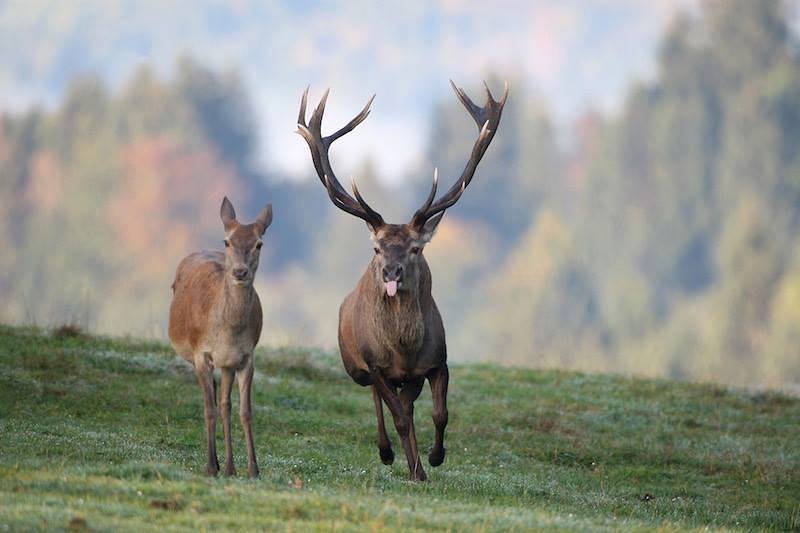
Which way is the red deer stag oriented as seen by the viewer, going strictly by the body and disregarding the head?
toward the camera

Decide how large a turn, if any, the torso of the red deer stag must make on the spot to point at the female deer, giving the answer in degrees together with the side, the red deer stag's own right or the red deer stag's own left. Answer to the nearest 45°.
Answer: approximately 45° to the red deer stag's own right
